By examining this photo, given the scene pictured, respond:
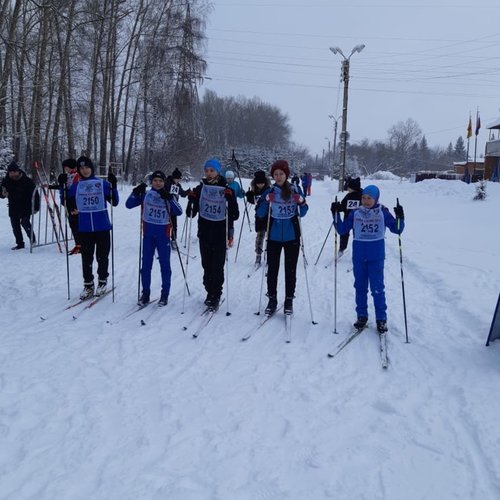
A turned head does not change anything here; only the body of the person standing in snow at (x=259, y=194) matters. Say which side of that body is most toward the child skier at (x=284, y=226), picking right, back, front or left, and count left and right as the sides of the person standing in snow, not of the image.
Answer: front

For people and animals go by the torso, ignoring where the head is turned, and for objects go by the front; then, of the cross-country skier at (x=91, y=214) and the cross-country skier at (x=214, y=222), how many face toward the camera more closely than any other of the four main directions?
2

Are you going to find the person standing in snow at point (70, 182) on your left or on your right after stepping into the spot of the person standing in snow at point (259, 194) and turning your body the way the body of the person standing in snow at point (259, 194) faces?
on your right

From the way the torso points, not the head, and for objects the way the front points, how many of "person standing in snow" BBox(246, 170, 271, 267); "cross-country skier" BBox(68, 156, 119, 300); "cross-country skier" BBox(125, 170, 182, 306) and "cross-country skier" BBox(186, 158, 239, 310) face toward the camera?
4

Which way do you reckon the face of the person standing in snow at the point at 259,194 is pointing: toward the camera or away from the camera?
toward the camera

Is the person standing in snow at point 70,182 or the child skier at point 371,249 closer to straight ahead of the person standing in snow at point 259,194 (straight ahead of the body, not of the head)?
the child skier

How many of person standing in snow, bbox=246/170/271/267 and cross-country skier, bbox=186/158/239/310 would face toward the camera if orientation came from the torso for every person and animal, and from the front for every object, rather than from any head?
2

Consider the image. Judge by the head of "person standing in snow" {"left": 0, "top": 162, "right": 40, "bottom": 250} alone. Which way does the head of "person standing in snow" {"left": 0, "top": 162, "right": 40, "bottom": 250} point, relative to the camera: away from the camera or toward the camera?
toward the camera

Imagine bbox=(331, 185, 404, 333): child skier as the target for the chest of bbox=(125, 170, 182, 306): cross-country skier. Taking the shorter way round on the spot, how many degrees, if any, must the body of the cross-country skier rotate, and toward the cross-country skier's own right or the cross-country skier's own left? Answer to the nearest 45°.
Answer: approximately 45° to the cross-country skier's own left

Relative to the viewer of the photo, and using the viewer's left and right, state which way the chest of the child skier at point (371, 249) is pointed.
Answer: facing the viewer

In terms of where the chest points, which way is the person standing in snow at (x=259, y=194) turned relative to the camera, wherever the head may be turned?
toward the camera

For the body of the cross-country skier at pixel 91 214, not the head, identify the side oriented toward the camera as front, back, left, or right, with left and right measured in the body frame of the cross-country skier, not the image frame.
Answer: front

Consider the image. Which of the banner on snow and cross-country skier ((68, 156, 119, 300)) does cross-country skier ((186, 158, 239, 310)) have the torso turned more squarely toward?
the banner on snow
